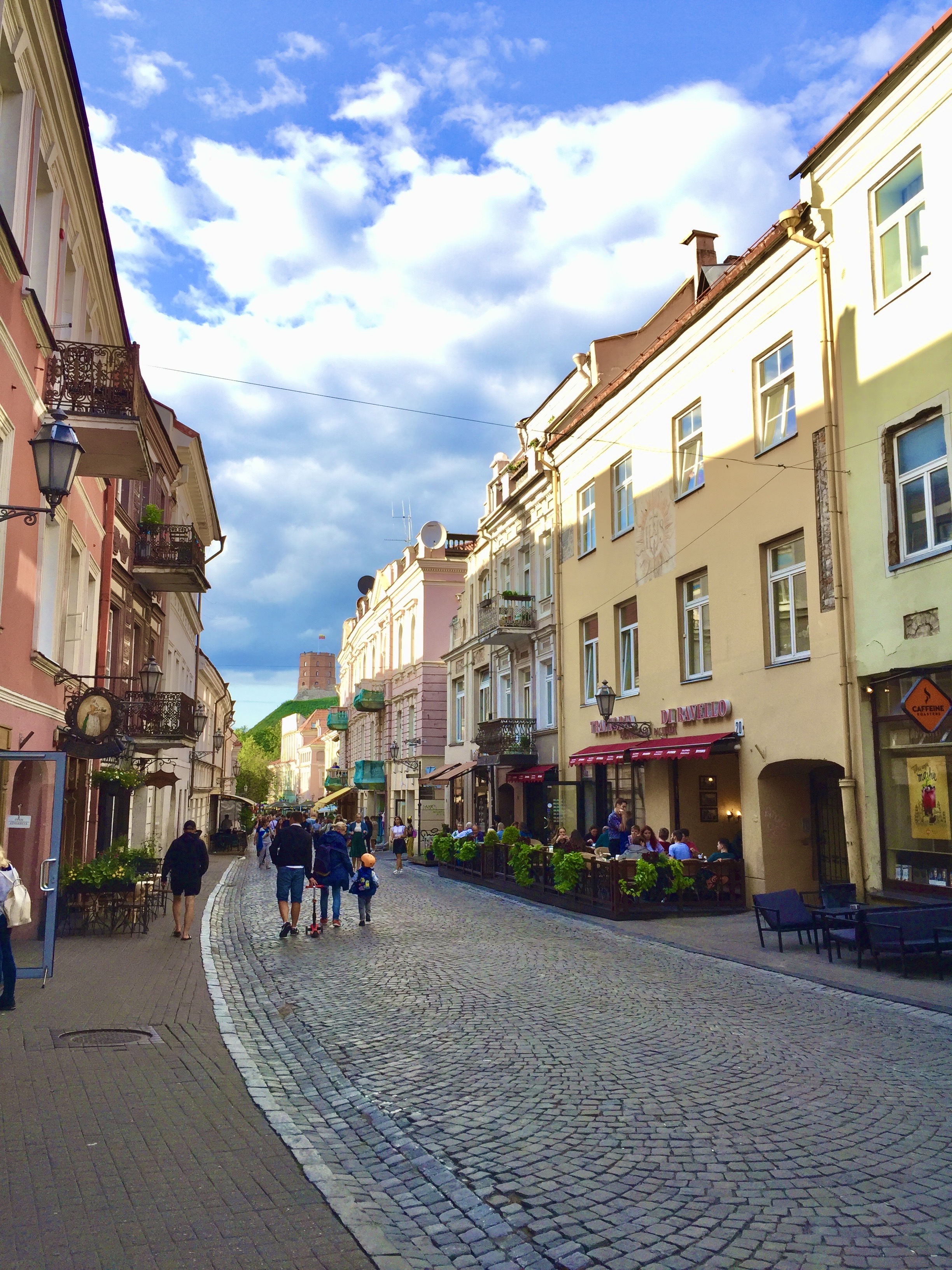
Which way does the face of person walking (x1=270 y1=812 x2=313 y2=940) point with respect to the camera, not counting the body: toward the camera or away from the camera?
away from the camera

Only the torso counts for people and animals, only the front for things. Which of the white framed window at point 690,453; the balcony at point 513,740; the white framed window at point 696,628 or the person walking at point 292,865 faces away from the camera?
the person walking

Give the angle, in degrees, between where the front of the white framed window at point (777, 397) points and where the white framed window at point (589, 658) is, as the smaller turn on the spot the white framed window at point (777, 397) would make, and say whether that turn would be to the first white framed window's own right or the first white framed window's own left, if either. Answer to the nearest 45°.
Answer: approximately 90° to the first white framed window's own right

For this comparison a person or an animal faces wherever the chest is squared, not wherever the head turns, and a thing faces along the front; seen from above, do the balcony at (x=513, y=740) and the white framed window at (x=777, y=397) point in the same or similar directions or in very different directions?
same or similar directions

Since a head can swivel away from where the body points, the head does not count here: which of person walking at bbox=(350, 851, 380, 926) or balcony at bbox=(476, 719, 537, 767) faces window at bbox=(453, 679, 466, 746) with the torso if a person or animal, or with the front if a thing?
the person walking

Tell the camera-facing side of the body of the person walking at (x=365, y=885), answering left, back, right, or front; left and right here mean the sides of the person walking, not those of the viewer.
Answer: back

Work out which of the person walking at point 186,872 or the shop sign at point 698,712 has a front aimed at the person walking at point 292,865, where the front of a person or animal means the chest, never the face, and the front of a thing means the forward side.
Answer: the shop sign

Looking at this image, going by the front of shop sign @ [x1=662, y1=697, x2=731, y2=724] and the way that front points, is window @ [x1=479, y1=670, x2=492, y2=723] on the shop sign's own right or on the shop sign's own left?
on the shop sign's own right

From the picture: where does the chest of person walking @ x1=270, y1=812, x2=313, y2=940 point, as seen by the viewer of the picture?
away from the camera

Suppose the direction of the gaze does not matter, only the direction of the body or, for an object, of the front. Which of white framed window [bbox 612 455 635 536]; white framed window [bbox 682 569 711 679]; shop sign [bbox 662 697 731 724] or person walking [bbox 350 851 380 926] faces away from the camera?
the person walking

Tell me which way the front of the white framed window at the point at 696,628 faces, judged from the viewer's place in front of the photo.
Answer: facing the viewer and to the left of the viewer

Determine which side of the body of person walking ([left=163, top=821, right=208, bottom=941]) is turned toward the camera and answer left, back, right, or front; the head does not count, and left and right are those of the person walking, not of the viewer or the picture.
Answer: back

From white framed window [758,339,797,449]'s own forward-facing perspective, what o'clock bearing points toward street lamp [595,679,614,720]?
The street lamp is roughly at 3 o'clock from the white framed window.

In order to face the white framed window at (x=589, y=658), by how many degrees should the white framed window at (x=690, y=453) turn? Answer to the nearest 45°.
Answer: approximately 90° to its right

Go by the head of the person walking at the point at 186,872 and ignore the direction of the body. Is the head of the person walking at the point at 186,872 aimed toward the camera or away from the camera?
away from the camera
